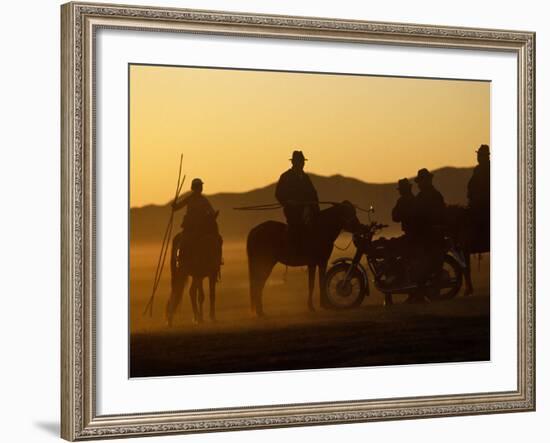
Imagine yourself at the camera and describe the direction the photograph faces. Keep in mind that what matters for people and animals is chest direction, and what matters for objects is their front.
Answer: facing the viewer and to the right of the viewer

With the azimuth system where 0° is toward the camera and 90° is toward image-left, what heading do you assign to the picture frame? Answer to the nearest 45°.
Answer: approximately 315°
